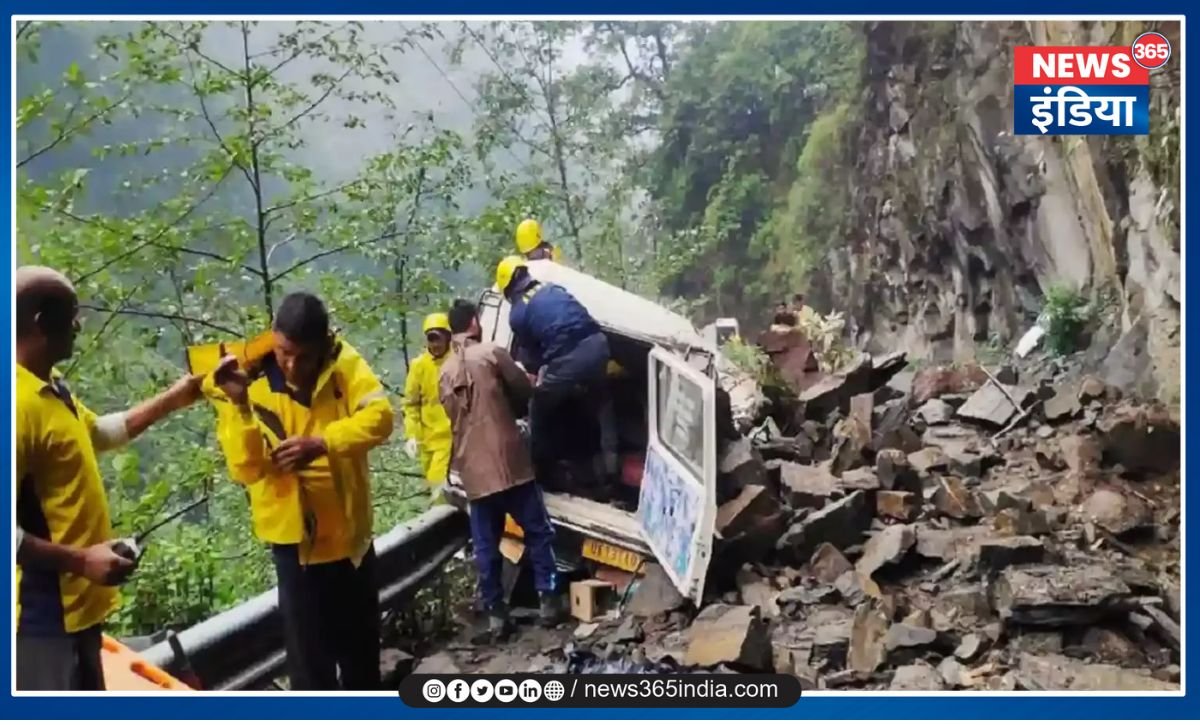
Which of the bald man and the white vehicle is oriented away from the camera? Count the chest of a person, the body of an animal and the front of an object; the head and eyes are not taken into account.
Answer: the white vehicle

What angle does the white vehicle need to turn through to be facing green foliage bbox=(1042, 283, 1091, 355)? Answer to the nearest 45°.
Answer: approximately 90° to its right

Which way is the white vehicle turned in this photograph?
away from the camera

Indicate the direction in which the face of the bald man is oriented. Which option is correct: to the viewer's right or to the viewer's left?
to the viewer's right

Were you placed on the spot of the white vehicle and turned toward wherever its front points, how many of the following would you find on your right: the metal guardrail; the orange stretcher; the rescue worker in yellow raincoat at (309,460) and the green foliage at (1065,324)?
1

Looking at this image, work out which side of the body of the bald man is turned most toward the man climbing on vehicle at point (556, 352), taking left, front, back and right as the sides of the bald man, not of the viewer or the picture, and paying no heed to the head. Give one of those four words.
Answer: left

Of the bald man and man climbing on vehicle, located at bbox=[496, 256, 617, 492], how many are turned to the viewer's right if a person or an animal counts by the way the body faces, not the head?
1

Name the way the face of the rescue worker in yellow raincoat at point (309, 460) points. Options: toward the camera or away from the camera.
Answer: toward the camera

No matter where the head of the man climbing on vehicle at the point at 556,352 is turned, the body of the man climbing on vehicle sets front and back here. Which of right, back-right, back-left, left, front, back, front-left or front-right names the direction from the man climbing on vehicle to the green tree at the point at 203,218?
front-left

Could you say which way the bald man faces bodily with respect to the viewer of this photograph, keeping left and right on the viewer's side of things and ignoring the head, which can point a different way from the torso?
facing to the right of the viewer

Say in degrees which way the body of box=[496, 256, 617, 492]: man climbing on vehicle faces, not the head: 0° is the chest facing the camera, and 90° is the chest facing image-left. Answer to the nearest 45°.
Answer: approximately 135°

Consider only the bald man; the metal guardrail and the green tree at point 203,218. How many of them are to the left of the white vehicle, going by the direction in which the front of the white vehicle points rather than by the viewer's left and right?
3
